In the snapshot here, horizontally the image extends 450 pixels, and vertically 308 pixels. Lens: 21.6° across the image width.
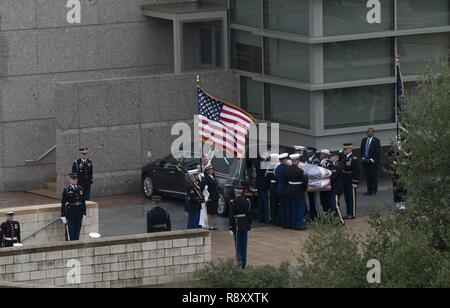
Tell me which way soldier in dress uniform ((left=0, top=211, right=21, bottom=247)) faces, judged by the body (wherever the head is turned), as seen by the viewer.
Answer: toward the camera

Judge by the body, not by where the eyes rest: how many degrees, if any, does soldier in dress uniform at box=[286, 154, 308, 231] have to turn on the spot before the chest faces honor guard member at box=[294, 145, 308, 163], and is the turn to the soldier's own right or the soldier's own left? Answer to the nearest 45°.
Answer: approximately 45° to the soldier's own left

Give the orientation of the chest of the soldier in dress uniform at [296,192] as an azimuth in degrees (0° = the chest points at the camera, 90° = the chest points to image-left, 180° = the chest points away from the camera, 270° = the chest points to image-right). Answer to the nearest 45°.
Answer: approximately 225°

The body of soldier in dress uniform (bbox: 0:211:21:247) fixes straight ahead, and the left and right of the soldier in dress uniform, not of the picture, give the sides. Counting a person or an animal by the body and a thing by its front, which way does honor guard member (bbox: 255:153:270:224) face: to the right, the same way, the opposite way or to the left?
to the left

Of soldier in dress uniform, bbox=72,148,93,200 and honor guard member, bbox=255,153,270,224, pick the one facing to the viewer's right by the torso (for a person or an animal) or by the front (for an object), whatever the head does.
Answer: the honor guard member

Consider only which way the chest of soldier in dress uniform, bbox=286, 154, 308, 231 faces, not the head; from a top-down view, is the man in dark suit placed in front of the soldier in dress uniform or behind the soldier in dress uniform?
in front

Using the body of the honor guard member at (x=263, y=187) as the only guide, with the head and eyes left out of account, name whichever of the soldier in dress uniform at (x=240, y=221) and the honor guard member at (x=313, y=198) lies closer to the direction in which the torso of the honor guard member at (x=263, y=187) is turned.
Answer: the honor guard member

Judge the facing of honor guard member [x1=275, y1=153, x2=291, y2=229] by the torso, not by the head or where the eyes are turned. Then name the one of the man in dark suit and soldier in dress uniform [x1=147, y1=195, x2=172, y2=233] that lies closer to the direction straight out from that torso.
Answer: the man in dark suit

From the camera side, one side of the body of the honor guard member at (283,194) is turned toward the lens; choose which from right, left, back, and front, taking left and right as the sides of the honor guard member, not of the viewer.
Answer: right

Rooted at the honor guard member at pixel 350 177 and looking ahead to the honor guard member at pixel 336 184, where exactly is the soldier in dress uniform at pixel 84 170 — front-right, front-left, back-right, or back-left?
front-right

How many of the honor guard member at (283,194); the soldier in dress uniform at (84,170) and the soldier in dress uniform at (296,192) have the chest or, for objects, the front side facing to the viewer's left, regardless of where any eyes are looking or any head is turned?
0

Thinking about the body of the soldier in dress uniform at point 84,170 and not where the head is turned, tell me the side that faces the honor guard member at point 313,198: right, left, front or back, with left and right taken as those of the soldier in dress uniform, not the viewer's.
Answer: left
